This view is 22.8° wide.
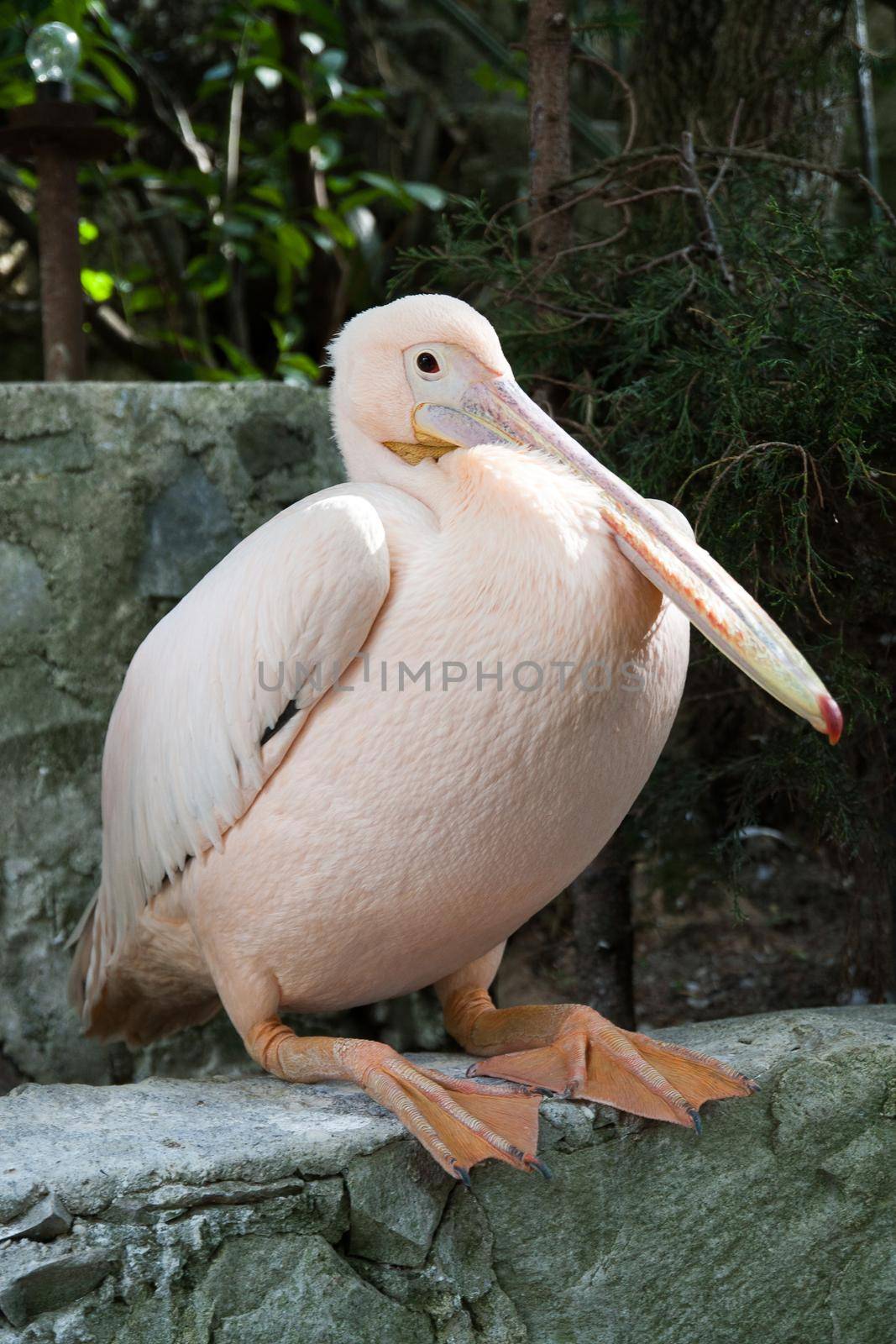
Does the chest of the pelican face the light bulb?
no

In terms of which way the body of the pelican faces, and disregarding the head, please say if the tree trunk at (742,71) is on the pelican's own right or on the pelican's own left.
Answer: on the pelican's own left

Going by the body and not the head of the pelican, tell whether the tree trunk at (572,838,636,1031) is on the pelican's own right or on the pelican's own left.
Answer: on the pelican's own left

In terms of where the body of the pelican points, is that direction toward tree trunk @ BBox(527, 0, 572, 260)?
no

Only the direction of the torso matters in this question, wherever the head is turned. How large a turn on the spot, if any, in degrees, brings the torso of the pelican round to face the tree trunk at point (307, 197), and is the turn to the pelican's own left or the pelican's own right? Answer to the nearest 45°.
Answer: approximately 135° to the pelican's own left

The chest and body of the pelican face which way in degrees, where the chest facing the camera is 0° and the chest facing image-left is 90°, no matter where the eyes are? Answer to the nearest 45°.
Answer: approximately 315°
